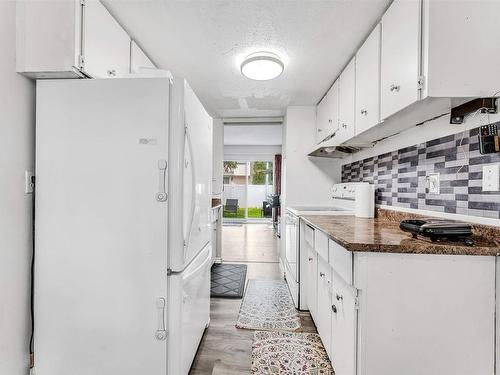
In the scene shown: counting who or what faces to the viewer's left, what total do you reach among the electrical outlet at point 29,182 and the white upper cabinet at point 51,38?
0

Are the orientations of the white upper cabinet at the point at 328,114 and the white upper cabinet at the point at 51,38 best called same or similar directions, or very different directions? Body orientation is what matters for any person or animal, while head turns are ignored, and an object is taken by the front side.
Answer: very different directions

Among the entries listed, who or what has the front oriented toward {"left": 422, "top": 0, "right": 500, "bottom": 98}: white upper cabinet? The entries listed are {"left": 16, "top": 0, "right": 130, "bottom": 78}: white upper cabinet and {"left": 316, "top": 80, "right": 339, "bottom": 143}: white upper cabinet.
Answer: {"left": 16, "top": 0, "right": 130, "bottom": 78}: white upper cabinet

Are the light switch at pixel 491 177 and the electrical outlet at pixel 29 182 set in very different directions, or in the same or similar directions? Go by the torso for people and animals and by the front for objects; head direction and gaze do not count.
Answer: very different directions

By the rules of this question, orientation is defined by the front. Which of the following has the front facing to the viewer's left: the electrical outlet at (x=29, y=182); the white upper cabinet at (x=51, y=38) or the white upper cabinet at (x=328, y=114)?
the white upper cabinet at (x=328, y=114)

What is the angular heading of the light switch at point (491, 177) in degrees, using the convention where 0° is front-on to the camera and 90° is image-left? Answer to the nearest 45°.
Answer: approximately 45°

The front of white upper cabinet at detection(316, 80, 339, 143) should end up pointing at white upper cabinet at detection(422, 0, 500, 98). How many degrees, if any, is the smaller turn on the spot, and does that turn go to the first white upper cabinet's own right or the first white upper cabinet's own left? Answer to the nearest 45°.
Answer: approximately 90° to the first white upper cabinet's own left

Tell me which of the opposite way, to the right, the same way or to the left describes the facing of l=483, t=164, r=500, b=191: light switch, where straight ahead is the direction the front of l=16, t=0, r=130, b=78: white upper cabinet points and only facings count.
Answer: the opposite way

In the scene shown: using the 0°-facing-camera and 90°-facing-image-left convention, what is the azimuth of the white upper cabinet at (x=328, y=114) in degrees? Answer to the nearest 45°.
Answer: approximately 90°

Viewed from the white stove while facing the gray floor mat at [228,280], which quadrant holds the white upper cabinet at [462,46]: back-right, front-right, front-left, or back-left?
back-left

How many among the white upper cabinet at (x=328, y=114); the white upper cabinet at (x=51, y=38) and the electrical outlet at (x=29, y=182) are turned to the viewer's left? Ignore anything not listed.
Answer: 1

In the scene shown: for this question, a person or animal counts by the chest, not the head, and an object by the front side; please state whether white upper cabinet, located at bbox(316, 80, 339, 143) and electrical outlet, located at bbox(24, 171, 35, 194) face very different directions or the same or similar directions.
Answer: very different directions
